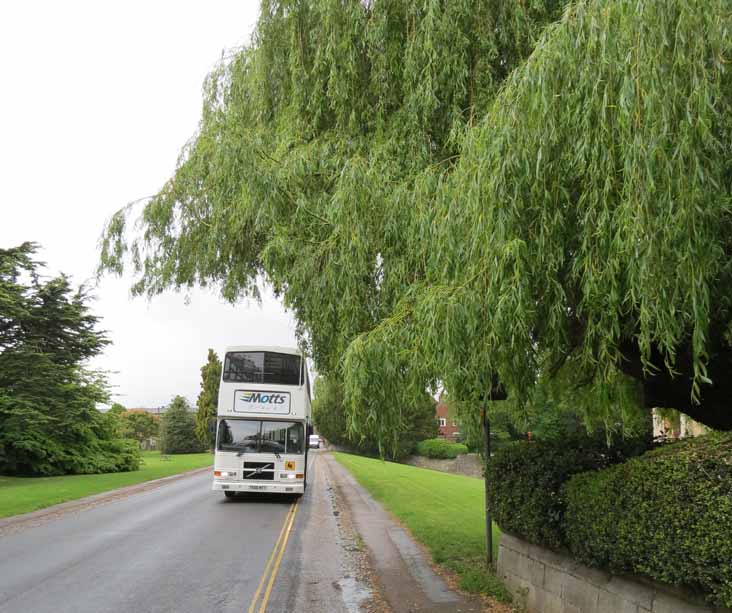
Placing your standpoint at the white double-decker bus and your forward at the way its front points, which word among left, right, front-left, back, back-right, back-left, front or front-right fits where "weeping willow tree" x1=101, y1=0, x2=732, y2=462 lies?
front

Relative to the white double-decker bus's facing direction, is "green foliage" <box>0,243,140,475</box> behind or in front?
behind

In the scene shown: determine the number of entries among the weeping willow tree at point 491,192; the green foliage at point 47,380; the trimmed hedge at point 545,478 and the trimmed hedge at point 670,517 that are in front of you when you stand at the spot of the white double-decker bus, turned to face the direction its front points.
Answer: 3

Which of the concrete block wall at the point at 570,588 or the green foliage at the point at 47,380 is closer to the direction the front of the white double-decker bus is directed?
the concrete block wall

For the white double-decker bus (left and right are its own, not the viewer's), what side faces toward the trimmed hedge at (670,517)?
front

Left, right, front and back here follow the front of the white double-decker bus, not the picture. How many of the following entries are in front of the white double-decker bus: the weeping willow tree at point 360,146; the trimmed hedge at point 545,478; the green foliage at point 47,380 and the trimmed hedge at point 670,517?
3

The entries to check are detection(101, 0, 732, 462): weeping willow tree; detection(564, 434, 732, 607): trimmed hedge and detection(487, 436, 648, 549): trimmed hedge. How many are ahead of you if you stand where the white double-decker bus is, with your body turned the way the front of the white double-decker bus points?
3

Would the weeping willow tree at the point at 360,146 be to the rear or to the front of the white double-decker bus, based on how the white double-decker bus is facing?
to the front

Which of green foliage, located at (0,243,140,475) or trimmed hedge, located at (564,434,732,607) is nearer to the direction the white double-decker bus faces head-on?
the trimmed hedge

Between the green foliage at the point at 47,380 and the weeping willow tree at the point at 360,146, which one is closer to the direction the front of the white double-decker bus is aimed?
the weeping willow tree

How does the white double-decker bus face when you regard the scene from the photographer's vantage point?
facing the viewer

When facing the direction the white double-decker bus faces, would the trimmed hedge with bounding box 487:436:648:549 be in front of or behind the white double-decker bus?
in front
